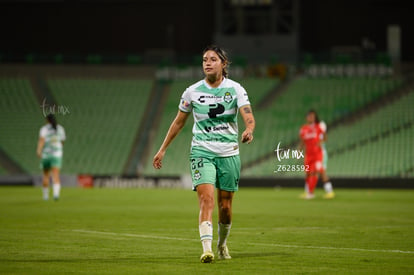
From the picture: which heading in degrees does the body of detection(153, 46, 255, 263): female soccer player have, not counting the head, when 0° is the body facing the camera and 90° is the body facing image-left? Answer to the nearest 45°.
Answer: approximately 0°

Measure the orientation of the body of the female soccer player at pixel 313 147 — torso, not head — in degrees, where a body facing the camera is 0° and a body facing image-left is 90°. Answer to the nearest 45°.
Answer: approximately 45°

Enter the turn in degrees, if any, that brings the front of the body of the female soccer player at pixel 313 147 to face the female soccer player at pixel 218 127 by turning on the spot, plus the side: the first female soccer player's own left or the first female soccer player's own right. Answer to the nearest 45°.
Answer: approximately 45° to the first female soccer player's own left

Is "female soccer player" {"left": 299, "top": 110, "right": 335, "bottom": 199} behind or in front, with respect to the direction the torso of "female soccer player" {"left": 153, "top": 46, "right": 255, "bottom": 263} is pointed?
behind
